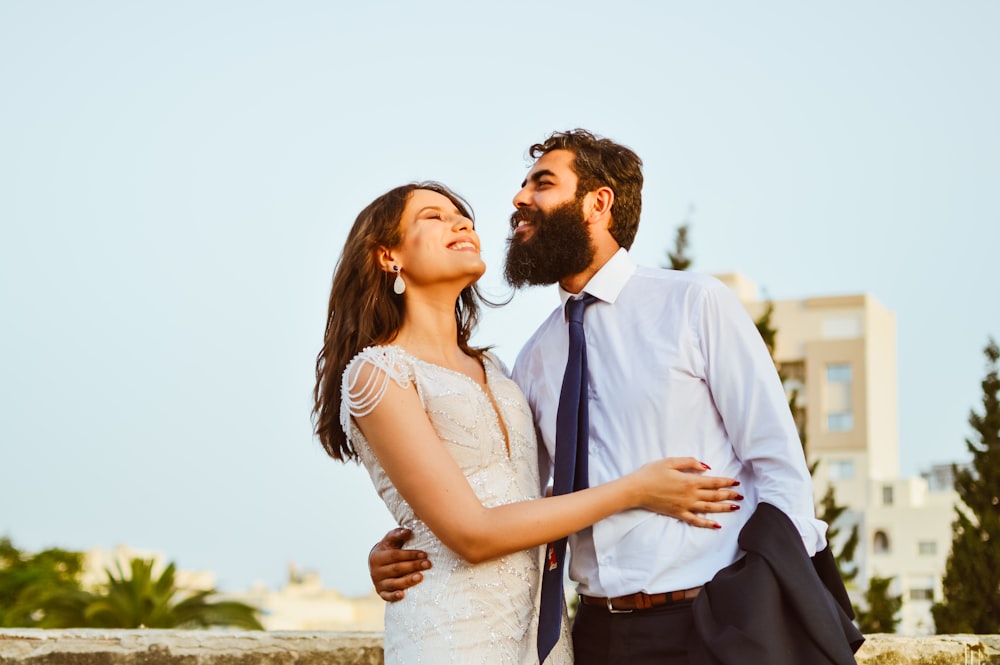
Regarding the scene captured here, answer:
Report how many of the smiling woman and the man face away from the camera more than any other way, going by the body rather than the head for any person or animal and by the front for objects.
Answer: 0

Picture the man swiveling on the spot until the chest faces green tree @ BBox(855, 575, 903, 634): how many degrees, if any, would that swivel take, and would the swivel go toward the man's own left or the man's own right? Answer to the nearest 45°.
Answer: approximately 135° to the man's own right

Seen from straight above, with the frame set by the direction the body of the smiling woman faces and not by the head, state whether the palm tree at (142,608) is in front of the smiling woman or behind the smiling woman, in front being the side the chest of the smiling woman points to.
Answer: behind

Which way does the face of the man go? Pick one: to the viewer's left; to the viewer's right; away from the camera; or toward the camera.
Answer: to the viewer's left

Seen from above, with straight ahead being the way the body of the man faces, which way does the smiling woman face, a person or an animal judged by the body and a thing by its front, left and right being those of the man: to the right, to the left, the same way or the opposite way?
to the left

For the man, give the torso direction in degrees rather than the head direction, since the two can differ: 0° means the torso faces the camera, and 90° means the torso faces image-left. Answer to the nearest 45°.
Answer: approximately 45°

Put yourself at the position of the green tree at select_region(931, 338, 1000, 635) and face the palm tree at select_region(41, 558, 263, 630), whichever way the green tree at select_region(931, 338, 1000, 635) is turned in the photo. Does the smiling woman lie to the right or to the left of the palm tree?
left

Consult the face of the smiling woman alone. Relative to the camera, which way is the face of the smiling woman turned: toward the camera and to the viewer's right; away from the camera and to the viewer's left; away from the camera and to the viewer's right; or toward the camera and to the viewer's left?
toward the camera and to the viewer's right

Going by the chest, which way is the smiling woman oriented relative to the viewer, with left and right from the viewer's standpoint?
facing the viewer and to the right of the viewer
